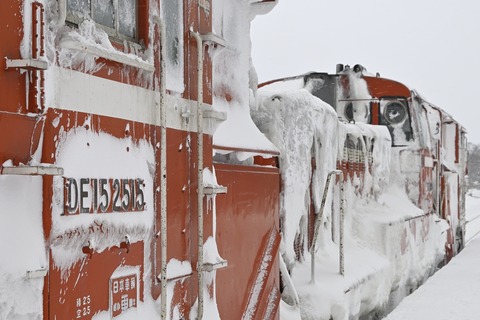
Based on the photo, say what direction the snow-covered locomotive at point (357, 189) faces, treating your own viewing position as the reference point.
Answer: facing the viewer and to the left of the viewer
